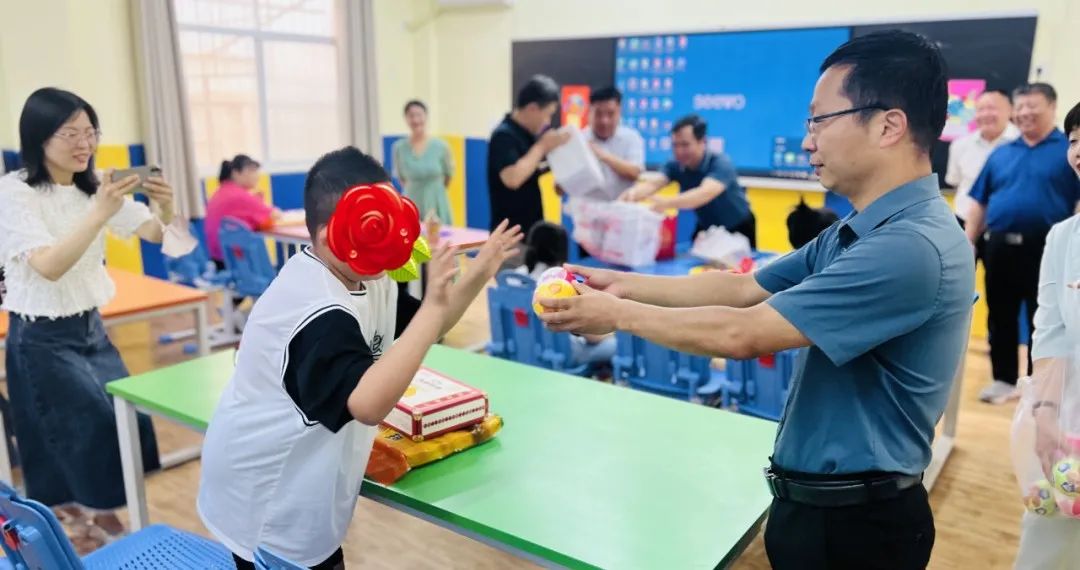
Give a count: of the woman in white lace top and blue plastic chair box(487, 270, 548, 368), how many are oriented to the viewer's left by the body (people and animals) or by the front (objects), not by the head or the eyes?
0

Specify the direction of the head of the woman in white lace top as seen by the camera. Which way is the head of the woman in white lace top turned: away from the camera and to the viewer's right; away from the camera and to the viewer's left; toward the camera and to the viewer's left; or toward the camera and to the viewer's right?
toward the camera and to the viewer's right

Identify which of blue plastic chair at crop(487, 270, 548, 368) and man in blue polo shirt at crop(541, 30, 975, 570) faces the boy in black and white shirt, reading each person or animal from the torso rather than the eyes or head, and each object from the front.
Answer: the man in blue polo shirt

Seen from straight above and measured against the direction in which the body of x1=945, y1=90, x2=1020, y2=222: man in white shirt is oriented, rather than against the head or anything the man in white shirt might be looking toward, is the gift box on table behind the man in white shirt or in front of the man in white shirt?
in front

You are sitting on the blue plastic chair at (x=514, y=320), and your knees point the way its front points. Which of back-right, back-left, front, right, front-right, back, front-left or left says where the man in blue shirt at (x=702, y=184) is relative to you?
front

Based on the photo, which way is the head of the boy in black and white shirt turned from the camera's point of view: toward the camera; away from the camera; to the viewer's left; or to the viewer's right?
to the viewer's right

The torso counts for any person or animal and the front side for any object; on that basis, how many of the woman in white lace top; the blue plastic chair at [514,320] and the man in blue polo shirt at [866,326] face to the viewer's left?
1

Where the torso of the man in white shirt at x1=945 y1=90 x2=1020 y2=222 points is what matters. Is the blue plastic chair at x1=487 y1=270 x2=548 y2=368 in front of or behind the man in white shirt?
in front

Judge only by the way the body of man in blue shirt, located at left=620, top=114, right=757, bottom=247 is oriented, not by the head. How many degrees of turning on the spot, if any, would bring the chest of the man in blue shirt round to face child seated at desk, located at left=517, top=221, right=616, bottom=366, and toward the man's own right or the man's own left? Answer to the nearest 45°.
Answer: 0° — they already face them

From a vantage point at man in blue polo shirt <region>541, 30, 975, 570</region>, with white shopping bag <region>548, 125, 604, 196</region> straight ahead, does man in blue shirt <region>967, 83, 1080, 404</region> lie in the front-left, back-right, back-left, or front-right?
front-right

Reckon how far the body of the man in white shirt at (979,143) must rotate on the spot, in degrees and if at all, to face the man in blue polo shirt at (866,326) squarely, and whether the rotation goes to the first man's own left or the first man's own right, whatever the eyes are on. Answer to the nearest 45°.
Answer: approximately 45° to the first man's own left

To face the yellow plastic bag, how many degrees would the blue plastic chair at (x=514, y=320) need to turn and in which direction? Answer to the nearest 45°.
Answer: approximately 135° to its right

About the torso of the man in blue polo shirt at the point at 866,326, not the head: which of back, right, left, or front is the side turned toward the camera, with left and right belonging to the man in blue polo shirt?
left

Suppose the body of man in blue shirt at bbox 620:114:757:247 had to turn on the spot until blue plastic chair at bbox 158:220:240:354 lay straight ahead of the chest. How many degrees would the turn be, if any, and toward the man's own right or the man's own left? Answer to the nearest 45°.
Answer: approximately 45° to the man's own right

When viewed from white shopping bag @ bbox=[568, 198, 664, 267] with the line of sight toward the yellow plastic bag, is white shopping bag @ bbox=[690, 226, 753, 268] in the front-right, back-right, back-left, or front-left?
back-left

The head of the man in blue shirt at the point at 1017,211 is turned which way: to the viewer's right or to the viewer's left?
to the viewer's left

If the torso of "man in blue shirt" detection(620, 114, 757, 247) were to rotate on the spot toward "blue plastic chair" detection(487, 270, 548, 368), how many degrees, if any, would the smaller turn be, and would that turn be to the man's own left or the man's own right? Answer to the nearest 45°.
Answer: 0° — they already face it

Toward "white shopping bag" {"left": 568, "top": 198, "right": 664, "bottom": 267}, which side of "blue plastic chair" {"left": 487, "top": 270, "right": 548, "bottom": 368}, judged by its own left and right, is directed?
front

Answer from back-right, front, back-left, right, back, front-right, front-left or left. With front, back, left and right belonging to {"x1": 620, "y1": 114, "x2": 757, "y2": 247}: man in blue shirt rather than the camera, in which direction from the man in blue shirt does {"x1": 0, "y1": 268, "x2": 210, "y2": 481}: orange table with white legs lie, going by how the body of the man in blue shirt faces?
front
